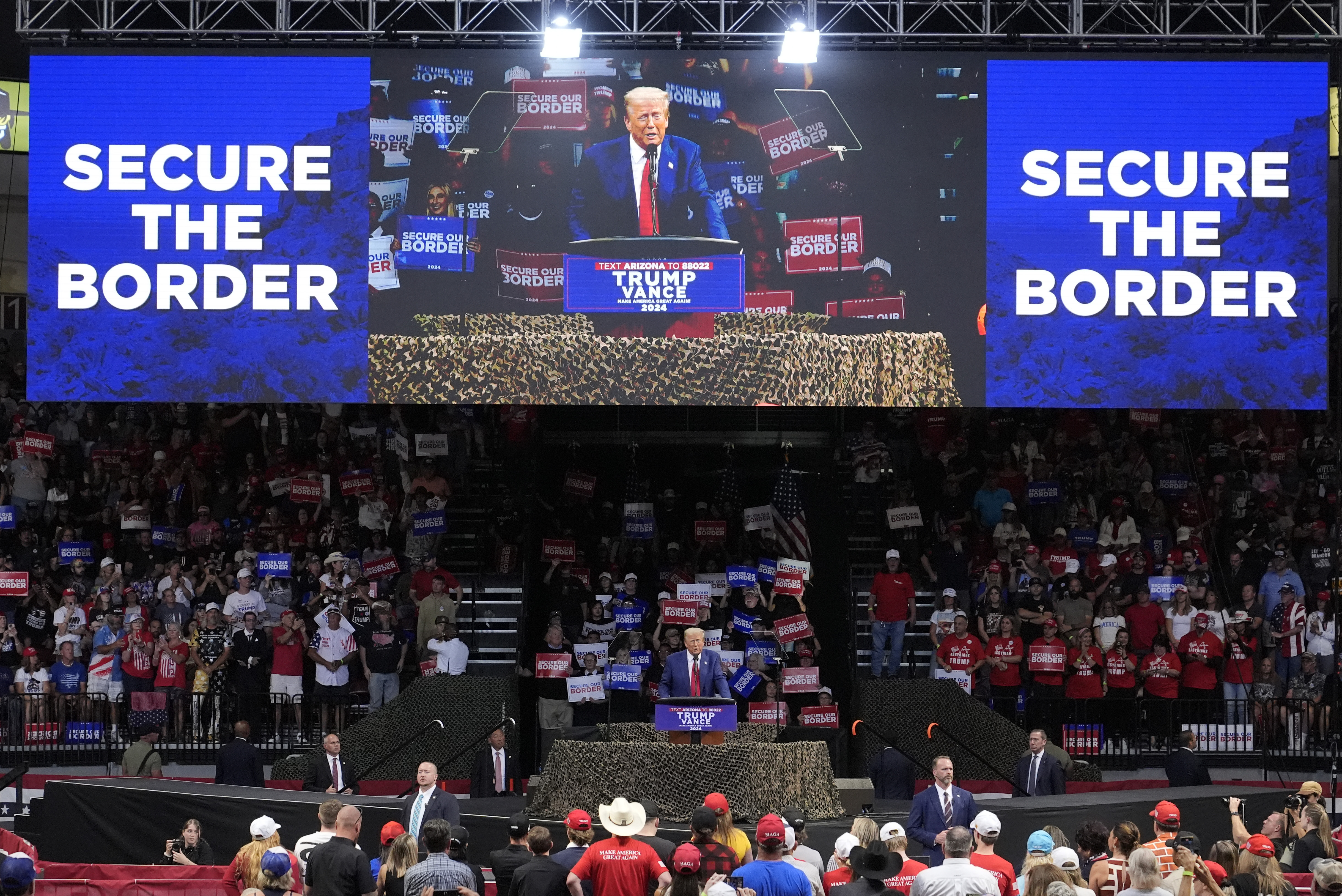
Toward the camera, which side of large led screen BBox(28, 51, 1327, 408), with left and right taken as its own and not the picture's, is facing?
front

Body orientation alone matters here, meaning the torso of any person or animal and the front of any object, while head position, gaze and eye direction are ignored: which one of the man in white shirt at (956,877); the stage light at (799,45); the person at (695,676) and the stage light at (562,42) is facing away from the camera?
the man in white shirt

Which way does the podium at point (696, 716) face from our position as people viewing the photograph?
facing the viewer

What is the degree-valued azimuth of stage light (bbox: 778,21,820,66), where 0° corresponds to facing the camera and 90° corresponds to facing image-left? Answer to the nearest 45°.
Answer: approximately 0°

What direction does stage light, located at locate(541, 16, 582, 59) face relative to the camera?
toward the camera

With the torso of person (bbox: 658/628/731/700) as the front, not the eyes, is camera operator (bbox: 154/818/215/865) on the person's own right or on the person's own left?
on the person's own right

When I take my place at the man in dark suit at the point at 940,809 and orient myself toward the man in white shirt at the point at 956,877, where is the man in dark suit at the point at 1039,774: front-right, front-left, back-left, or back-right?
back-left

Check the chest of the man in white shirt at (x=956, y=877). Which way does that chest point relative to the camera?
away from the camera

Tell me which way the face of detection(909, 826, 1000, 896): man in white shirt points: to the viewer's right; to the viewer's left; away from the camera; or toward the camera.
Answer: away from the camera
